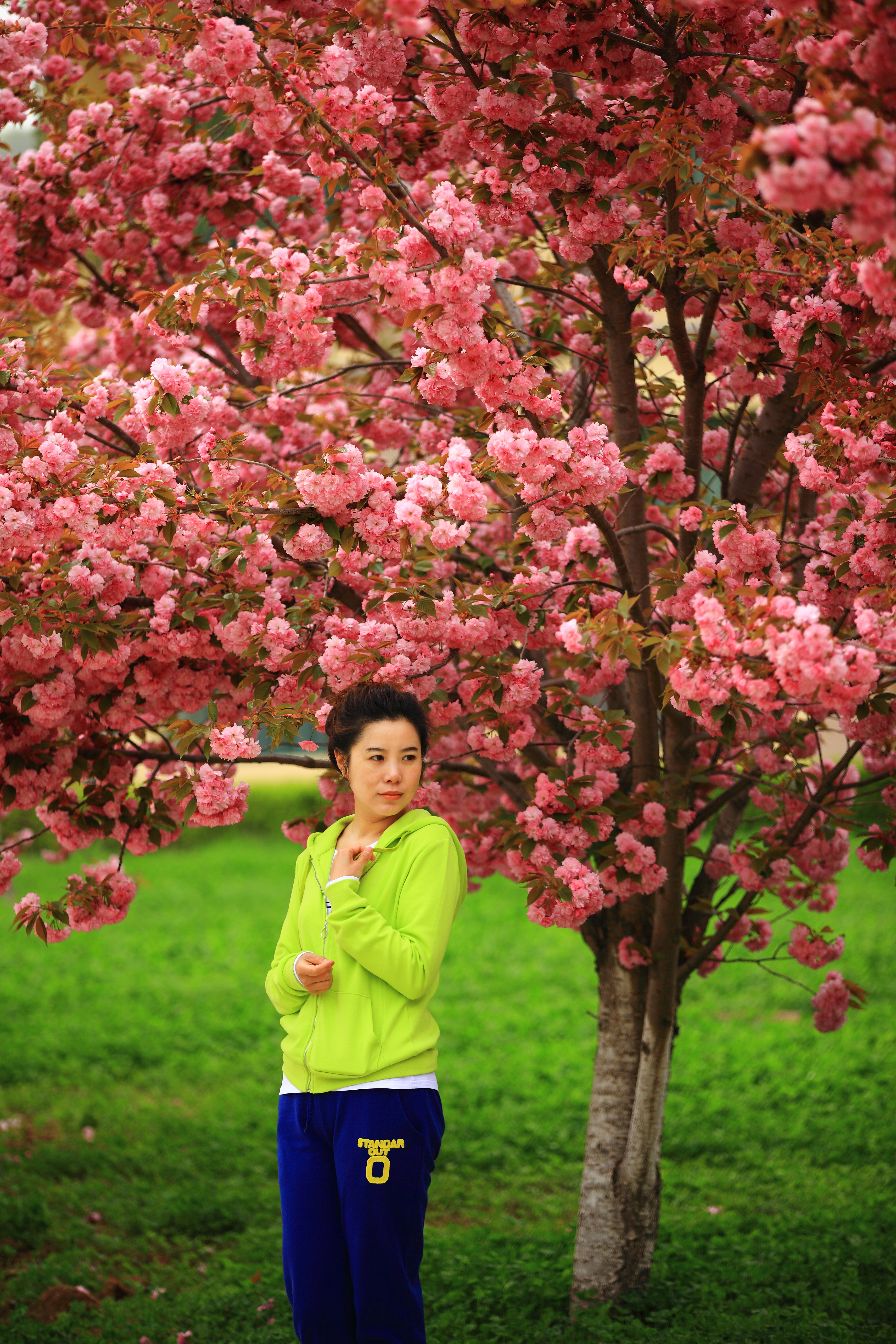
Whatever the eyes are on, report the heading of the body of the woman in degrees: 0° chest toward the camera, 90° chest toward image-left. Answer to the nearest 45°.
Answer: approximately 45°
